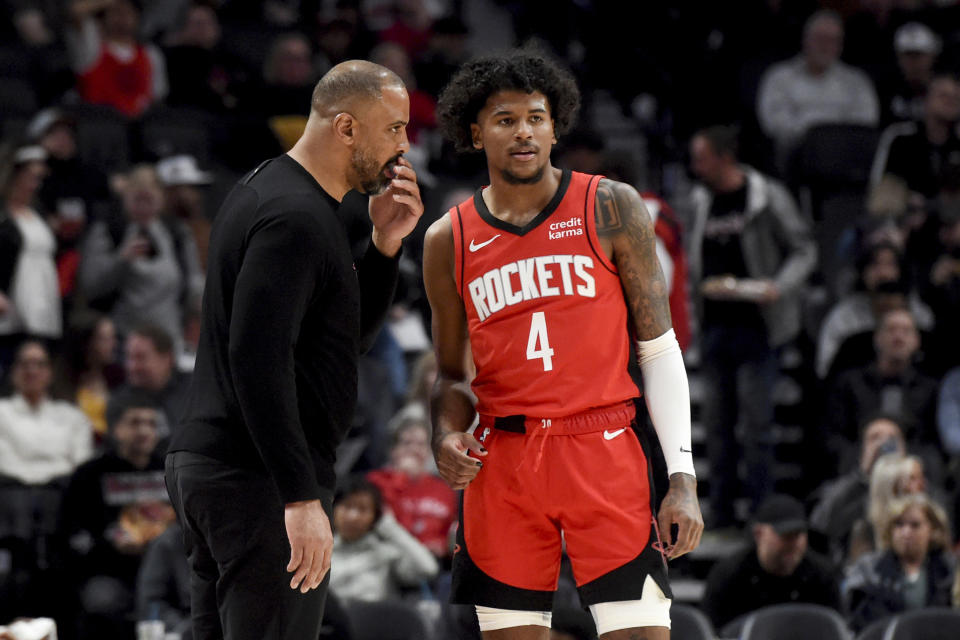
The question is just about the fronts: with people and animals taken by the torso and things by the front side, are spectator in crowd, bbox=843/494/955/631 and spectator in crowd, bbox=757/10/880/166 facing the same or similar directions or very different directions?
same or similar directions

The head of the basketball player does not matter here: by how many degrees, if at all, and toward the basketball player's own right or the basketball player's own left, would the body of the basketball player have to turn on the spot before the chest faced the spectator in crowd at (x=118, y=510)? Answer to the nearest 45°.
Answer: approximately 135° to the basketball player's own right

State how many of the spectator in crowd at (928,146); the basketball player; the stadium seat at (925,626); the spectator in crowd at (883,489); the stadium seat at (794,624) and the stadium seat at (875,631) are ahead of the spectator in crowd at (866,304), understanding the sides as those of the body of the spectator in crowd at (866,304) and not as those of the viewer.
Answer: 5

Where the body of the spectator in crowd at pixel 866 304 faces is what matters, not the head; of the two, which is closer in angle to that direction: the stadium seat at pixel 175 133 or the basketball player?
the basketball player

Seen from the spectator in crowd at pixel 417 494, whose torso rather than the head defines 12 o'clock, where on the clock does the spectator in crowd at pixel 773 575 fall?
the spectator in crowd at pixel 773 575 is roughly at 10 o'clock from the spectator in crowd at pixel 417 494.

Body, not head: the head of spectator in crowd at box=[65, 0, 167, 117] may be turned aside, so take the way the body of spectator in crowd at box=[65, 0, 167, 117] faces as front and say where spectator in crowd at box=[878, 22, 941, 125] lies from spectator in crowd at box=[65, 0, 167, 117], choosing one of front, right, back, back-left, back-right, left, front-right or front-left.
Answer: left

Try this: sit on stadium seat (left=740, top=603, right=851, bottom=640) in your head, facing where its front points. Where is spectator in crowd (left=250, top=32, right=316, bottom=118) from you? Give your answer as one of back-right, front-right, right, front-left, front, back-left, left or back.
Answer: back-right

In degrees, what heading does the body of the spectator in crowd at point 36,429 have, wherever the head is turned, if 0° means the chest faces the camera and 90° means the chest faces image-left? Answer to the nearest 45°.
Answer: approximately 0°

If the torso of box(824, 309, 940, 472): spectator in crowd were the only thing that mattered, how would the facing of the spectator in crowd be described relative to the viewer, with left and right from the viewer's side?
facing the viewer

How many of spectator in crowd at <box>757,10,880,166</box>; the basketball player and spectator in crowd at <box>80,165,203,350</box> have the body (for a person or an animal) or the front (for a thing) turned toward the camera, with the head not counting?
3

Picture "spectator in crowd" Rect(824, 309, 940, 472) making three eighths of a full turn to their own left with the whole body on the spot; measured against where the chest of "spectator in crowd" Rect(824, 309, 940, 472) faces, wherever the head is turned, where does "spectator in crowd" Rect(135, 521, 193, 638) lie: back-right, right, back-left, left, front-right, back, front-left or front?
back

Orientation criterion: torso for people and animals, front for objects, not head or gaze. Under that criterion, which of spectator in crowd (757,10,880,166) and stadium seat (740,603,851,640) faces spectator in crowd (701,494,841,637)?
spectator in crowd (757,10,880,166)

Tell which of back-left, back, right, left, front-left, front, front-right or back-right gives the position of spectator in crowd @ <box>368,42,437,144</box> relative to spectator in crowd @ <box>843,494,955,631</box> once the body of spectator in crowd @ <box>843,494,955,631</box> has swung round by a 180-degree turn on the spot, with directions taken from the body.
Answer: front-left

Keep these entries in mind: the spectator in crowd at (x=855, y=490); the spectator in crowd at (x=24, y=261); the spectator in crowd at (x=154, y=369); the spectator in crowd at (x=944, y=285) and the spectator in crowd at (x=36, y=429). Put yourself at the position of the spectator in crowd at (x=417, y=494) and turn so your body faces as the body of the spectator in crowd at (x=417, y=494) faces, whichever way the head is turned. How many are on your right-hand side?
3

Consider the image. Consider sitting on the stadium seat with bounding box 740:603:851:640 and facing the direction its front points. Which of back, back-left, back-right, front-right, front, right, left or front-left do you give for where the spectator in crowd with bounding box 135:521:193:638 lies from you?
right

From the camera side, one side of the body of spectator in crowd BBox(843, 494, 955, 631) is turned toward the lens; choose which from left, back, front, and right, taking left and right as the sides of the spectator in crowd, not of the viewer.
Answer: front
